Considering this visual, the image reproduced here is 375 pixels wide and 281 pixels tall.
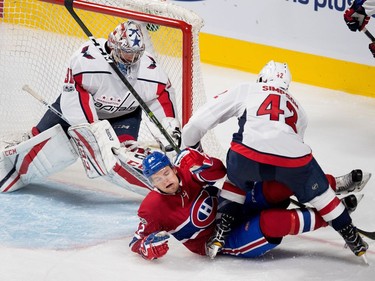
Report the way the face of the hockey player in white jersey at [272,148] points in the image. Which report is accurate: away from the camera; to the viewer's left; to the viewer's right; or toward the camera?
away from the camera
